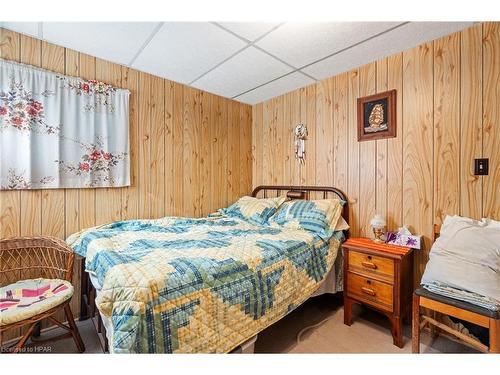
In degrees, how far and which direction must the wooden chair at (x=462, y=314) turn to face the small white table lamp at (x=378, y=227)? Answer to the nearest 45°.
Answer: approximately 90° to its right

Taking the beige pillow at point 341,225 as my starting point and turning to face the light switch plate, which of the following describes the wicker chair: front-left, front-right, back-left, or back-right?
back-right

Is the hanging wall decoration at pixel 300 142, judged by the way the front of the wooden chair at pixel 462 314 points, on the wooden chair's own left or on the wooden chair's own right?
on the wooden chair's own right

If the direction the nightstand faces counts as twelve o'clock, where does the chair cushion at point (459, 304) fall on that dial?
The chair cushion is roughly at 9 o'clock from the nightstand.

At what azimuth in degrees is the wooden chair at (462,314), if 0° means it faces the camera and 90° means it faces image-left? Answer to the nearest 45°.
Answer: approximately 45°

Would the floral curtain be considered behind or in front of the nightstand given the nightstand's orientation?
in front

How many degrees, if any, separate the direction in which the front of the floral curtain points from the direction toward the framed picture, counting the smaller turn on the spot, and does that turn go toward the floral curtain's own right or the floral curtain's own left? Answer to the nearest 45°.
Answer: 0° — it already faces it
